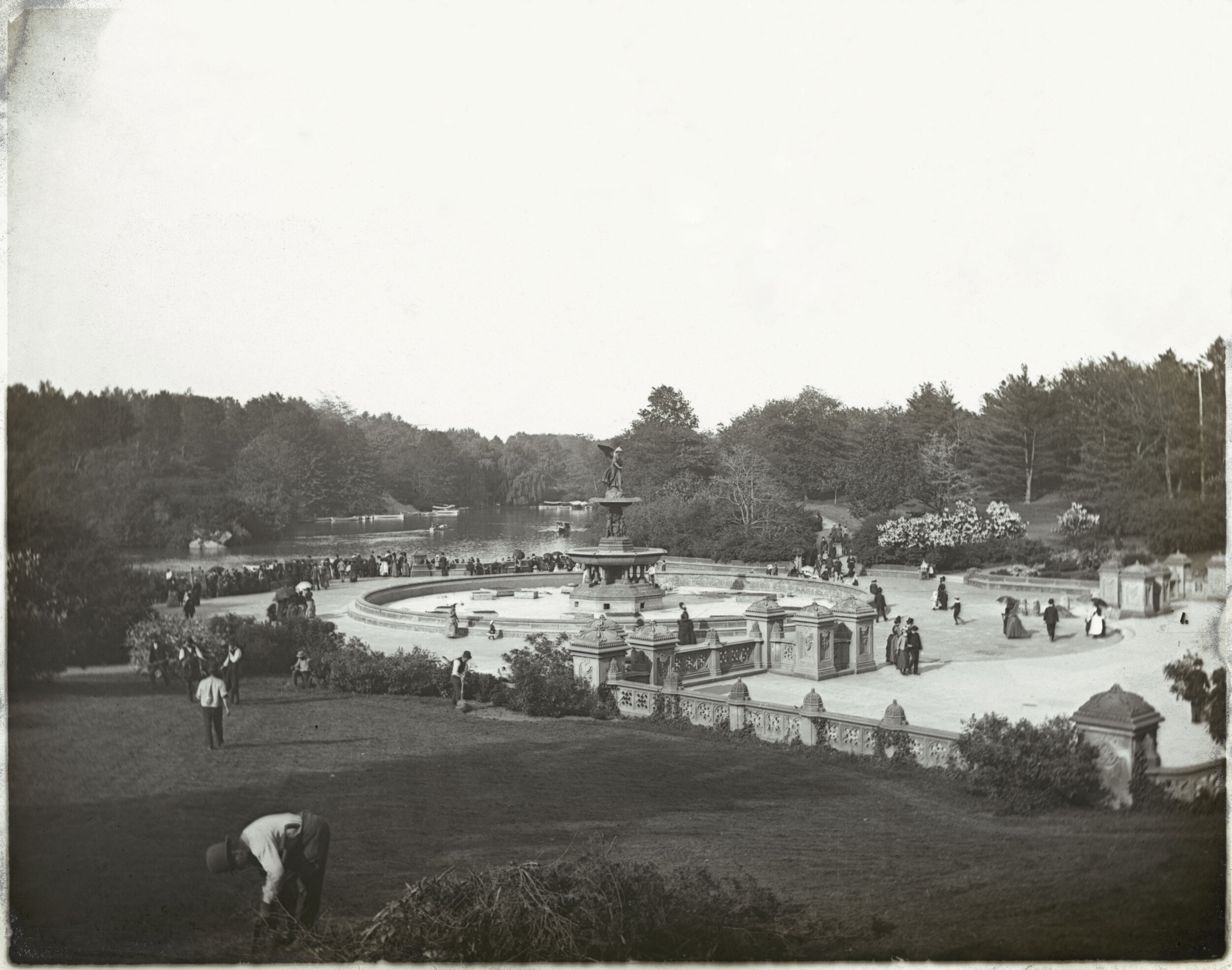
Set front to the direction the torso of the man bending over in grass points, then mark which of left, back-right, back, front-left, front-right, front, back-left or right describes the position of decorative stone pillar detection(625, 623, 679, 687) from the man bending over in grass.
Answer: back-right

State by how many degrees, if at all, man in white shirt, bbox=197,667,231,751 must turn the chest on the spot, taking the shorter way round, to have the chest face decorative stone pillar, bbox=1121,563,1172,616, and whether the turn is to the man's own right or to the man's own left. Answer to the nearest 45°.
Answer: approximately 90° to the man's own right

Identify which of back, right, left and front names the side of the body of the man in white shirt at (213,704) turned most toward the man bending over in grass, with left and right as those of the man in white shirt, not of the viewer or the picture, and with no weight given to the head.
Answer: back

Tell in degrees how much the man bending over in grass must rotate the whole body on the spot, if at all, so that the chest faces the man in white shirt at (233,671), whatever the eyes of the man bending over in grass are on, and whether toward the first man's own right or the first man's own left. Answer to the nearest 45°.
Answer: approximately 90° to the first man's own right

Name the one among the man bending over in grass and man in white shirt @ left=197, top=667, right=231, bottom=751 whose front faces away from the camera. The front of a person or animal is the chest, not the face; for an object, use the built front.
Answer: the man in white shirt

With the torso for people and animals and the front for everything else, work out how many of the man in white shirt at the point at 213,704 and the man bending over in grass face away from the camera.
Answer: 1

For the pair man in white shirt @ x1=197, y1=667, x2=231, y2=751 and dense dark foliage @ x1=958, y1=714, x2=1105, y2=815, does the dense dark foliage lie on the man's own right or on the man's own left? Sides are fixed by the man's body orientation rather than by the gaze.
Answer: on the man's own right

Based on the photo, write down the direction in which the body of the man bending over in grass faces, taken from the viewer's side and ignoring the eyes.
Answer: to the viewer's left

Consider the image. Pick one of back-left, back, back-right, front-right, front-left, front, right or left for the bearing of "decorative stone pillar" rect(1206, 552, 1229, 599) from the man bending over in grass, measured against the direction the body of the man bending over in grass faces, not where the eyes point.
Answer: back
